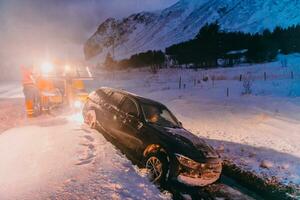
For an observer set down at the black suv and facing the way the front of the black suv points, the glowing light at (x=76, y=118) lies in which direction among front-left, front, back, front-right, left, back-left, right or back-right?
back

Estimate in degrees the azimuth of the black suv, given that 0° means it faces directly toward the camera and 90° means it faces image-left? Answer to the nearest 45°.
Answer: approximately 315°

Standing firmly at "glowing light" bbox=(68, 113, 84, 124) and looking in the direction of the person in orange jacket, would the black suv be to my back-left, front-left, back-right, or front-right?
back-left

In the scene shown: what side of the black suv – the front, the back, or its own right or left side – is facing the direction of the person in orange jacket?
back

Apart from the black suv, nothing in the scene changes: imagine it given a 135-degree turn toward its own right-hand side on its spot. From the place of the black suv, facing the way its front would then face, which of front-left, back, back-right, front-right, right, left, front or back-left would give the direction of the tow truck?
front-right
